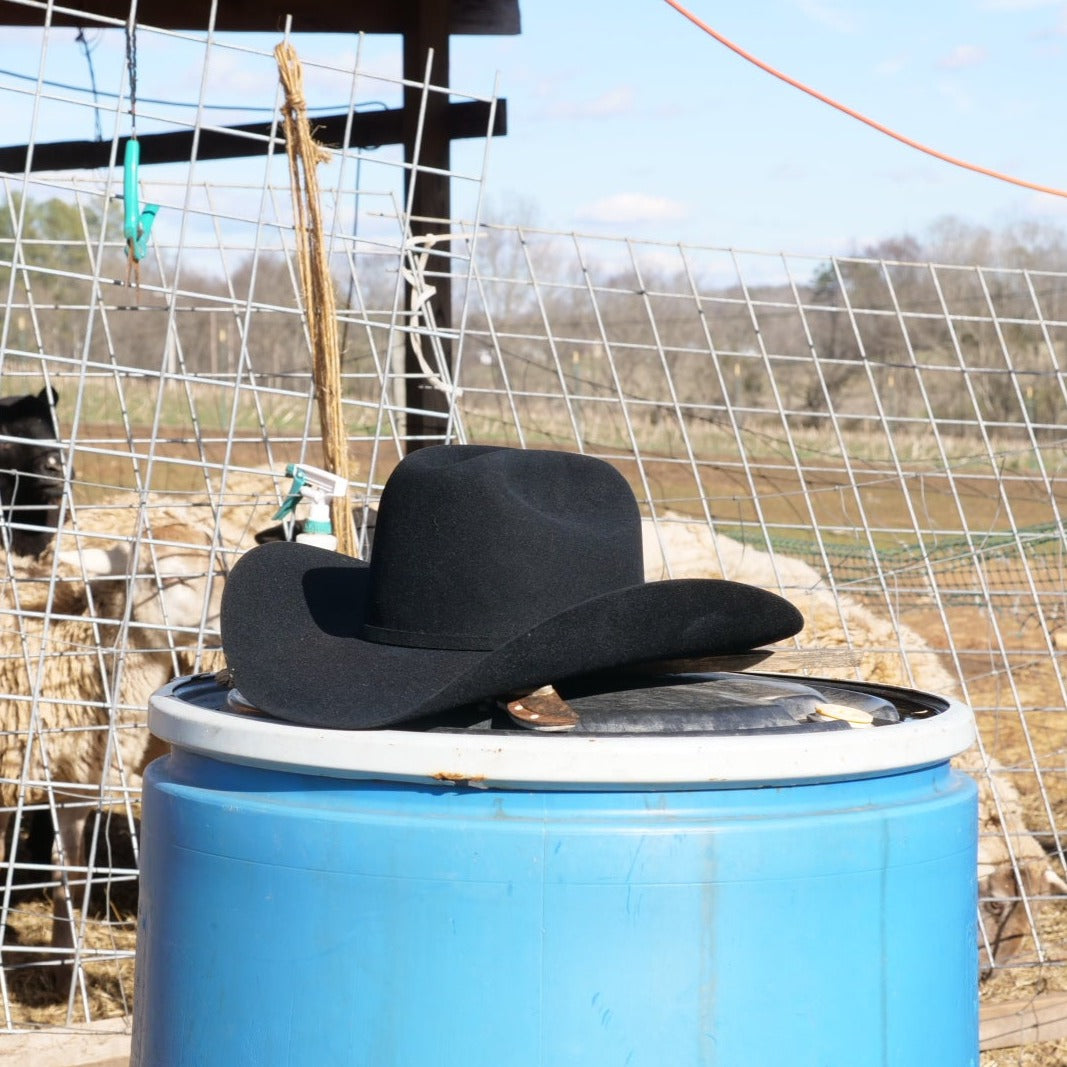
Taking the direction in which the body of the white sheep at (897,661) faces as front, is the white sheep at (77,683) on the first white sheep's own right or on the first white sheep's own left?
on the first white sheep's own right

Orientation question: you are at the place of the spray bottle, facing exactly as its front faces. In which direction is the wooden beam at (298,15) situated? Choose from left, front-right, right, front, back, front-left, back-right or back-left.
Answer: right

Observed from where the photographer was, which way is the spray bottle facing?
facing to the left of the viewer

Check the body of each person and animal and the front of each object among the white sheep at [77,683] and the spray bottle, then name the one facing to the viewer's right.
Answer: the white sheep

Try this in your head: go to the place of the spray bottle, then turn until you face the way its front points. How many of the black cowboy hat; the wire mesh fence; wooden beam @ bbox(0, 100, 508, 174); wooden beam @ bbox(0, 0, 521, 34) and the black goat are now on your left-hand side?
1

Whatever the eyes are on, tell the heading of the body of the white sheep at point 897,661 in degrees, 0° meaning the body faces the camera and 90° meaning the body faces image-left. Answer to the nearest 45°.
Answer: approximately 315°

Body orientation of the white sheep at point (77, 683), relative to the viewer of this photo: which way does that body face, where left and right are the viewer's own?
facing to the right of the viewer
